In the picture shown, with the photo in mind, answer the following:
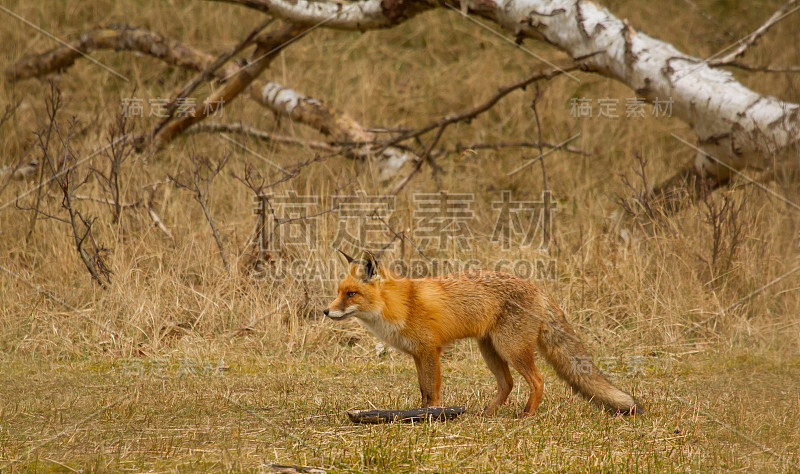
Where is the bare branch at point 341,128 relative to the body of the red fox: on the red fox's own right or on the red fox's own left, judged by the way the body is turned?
on the red fox's own right

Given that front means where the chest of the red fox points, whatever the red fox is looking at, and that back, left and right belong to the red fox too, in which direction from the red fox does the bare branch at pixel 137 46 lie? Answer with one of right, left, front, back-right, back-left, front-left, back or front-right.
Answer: front-right

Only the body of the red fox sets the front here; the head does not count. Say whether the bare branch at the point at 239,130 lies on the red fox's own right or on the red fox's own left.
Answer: on the red fox's own right

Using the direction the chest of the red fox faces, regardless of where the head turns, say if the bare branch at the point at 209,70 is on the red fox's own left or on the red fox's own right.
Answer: on the red fox's own right

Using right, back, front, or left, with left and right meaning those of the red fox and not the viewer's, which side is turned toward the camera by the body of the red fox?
left

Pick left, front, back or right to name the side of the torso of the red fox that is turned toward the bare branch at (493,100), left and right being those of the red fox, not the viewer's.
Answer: right

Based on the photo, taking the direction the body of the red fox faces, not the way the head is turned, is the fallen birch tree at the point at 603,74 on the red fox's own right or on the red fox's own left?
on the red fox's own right
